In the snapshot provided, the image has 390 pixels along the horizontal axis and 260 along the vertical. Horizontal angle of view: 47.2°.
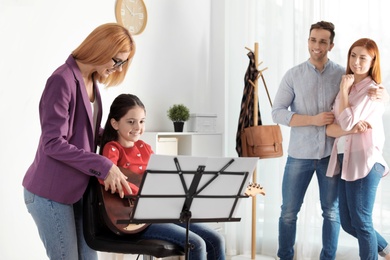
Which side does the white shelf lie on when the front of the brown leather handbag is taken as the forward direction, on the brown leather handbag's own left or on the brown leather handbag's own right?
on the brown leather handbag's own right

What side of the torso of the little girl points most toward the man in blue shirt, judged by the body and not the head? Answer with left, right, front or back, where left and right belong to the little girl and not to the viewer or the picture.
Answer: left

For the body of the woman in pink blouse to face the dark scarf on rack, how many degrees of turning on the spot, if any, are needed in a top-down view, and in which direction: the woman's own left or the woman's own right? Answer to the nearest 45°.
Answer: approximately 90° to the woman's own right

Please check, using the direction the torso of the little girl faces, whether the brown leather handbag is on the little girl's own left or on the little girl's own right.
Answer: on the little girl's own left

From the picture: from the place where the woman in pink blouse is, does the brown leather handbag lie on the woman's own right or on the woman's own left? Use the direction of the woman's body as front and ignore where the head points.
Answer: on the woman's own right

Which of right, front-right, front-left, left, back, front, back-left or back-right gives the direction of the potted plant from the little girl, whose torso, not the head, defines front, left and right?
back-left

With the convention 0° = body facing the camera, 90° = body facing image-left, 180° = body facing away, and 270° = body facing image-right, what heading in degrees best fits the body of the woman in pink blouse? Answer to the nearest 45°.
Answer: approximately 45°

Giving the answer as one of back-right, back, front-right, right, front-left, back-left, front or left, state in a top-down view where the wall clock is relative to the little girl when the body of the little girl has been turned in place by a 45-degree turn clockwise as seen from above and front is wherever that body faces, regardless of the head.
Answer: back

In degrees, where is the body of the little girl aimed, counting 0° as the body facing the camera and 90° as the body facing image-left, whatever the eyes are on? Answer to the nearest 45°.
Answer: approximately 315°

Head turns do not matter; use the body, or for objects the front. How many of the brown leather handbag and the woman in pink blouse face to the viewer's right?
0

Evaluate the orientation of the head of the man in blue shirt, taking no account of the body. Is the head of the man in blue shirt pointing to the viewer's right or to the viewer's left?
to the viewer's left

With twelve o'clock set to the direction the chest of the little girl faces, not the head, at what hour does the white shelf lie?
The white shelf is roughly at 8 o'clock from the little girl.

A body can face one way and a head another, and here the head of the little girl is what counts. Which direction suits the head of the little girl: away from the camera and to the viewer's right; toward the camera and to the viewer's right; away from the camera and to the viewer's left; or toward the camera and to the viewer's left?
toward the camera and to the viewer's right

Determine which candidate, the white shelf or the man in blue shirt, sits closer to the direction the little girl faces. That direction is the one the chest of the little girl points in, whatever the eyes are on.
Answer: the man in blue shirt

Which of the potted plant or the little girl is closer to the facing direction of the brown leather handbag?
the little girl

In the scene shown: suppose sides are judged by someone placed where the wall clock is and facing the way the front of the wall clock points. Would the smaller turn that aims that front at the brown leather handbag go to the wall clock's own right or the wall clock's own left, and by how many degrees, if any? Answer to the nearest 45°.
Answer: approximately 45° to the wall clock's own left

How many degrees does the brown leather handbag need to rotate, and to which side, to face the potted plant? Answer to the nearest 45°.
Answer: approximately 90° to its right
